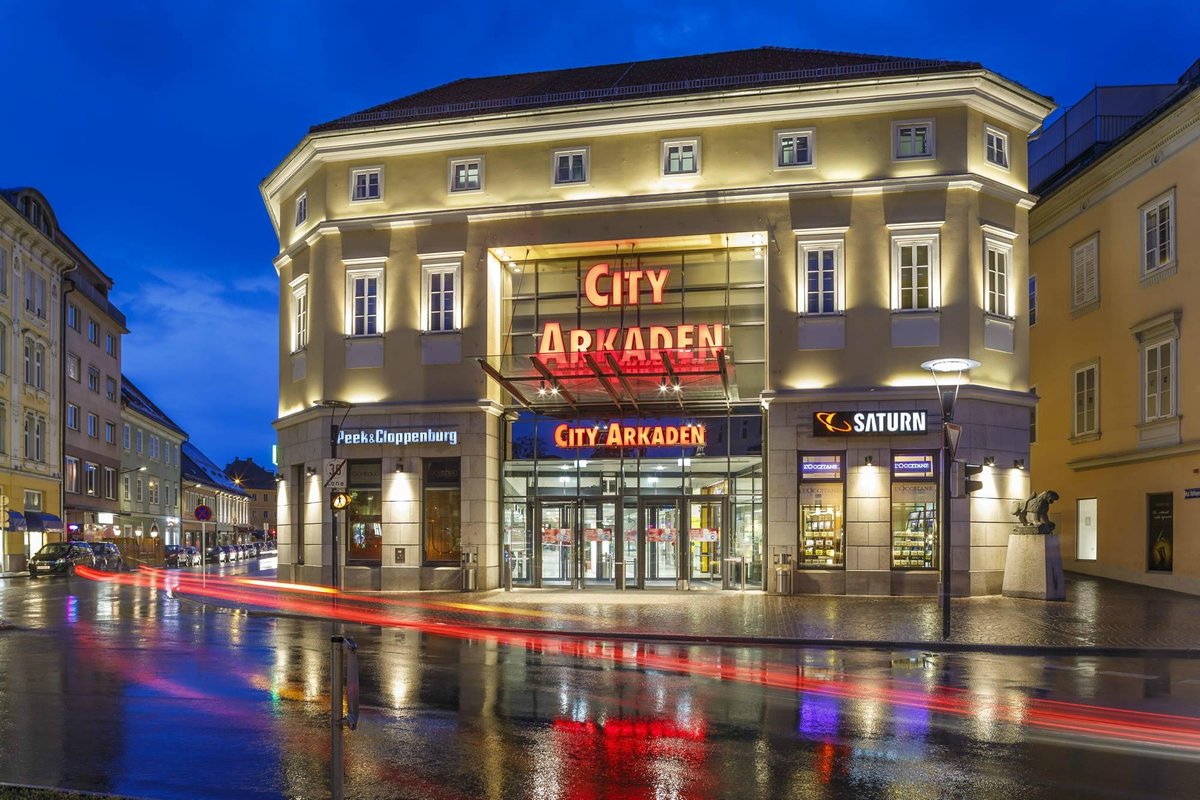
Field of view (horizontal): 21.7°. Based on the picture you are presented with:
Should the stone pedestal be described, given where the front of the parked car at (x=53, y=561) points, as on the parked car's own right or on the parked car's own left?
on the parked car's own left

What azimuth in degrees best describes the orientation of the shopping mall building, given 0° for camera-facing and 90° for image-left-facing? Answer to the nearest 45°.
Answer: approximately 0°

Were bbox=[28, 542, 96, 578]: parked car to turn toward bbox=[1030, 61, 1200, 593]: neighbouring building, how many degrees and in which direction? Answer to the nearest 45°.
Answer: approximately 90° to its left

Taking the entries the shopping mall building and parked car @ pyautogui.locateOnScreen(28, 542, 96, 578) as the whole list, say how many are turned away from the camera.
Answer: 0

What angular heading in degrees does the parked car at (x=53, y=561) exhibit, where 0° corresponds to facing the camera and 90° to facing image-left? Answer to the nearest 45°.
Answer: approximately 45°

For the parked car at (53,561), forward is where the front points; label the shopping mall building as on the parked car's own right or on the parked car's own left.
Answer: on the parked car's own left
